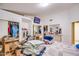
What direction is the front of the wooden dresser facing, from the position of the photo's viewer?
facing the viewer and to the right of the viewer
